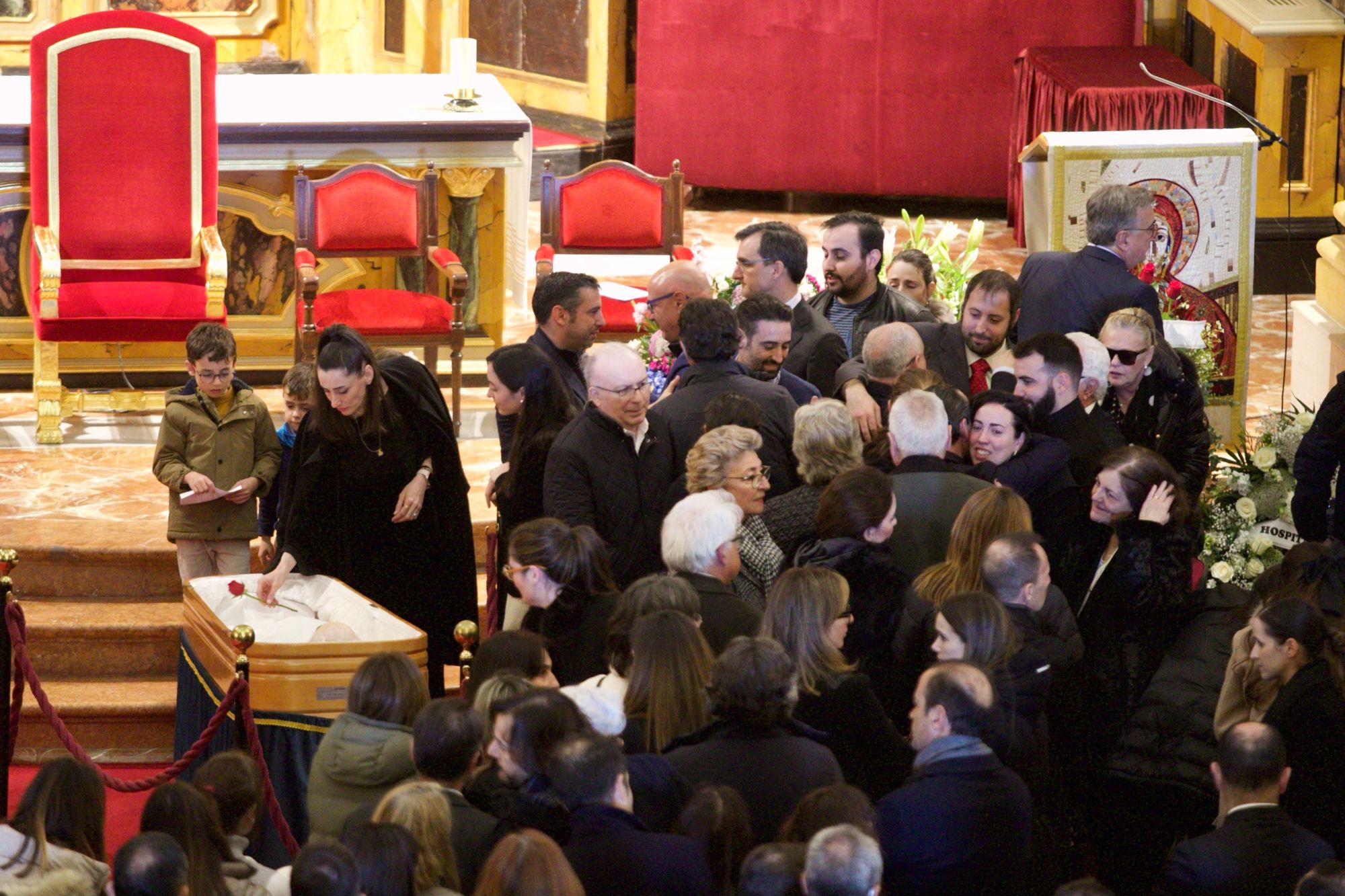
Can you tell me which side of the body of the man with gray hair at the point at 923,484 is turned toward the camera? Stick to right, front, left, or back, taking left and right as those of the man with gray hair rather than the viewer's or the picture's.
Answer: back

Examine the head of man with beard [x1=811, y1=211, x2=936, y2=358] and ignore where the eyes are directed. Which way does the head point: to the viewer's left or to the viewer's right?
to the viewer's left

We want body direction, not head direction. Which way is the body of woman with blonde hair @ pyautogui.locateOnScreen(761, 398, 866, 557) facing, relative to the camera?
away from the camera

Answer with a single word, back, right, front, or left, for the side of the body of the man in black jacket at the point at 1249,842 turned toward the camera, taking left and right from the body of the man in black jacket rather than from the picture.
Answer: back

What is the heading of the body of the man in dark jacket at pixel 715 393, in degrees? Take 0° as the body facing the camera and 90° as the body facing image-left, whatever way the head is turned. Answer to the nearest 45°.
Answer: approximately 180°

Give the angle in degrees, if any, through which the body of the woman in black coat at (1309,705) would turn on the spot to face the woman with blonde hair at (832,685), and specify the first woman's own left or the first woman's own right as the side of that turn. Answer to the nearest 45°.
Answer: approximately 45° to the first woman's own left

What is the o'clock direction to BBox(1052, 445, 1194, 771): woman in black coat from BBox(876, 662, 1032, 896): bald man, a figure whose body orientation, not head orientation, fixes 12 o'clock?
The woman in black coat is roughly at 2 o'clock from the bald man.

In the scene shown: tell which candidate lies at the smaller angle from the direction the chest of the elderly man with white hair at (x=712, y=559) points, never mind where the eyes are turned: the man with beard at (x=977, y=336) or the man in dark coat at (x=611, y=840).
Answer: the man with beard

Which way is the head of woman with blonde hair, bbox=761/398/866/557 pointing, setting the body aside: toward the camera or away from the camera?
away from the camera

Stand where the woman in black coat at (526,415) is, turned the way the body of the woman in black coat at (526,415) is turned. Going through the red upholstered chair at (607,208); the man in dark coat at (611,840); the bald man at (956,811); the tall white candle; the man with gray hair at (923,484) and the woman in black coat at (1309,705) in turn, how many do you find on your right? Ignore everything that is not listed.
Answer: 2
